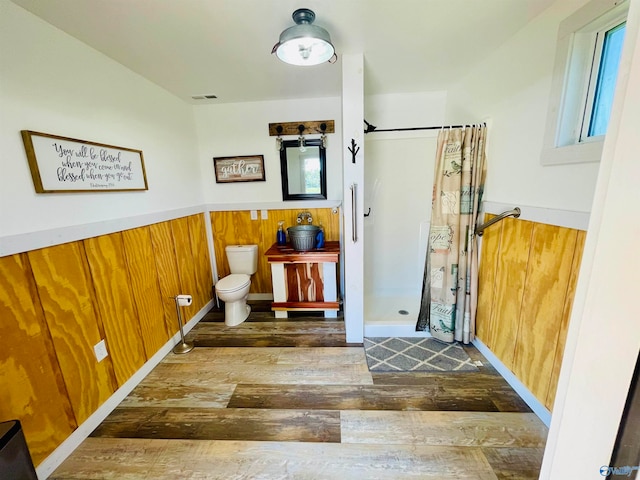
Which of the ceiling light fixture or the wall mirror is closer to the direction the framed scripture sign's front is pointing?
the ceiling light fixture

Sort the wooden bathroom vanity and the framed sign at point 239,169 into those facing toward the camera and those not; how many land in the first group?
2

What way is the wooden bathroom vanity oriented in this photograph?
toward the camera

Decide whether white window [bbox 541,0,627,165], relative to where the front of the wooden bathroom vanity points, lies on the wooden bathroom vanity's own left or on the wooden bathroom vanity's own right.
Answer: on the wooden bathroom vanity's own left

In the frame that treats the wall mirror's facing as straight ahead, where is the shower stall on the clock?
The shower stall is roughly at 9 o'clock from the wall mirror.

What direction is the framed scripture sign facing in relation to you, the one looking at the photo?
facing the viewer and to the right of the viewer

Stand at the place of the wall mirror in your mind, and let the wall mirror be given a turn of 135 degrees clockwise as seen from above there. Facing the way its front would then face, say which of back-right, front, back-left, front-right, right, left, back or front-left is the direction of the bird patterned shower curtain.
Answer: back

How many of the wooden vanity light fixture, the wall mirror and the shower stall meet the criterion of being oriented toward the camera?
3

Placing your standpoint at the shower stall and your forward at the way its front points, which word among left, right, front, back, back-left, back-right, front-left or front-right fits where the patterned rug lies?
front

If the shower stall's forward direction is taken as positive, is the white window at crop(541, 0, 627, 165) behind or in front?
in front

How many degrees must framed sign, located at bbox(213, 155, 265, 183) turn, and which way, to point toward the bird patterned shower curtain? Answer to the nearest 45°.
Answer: approximately 45° to its left

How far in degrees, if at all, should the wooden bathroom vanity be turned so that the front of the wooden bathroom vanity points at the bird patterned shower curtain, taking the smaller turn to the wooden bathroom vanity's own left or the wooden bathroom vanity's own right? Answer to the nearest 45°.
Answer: approximately 45° to the wooden bathroom vanity's own left

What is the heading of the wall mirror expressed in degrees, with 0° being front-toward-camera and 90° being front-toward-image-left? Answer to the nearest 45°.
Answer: approximately 0°

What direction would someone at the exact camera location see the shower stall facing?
facing the viewer

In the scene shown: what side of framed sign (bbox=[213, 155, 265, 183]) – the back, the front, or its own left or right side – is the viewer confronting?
front

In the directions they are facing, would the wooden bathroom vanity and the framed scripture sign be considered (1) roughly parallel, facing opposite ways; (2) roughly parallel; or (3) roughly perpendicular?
roughly perpendicular

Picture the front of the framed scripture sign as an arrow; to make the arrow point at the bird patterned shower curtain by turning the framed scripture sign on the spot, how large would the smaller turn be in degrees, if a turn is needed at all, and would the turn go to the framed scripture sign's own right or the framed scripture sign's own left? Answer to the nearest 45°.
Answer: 0° — it already faces it

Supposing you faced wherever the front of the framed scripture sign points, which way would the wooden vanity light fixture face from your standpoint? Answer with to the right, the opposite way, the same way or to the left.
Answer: to the right
